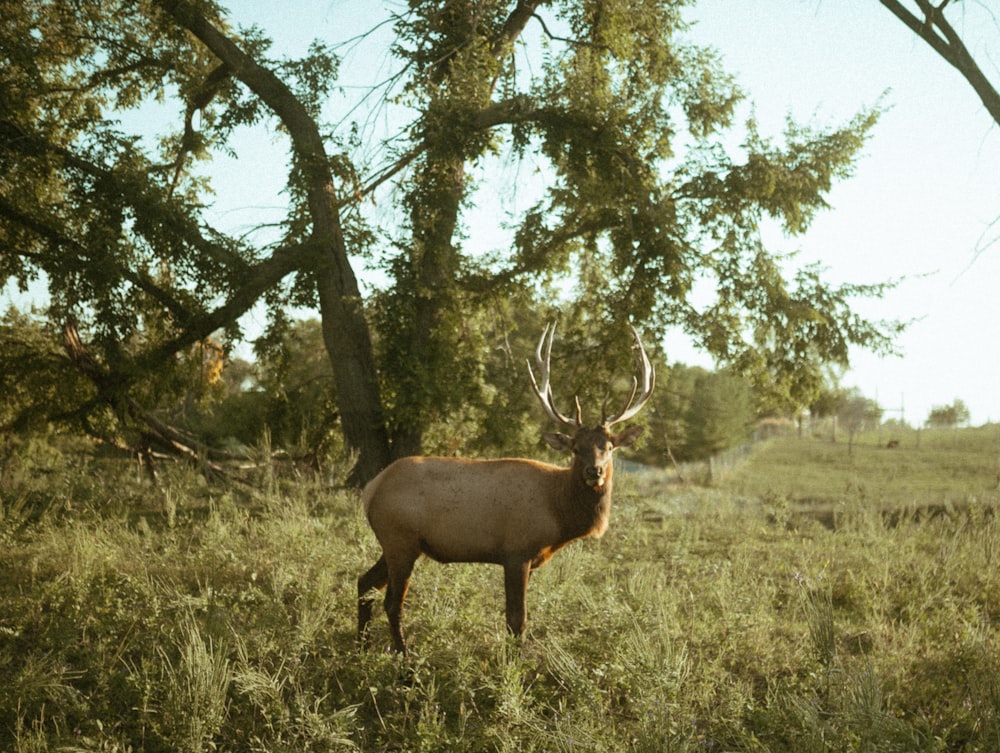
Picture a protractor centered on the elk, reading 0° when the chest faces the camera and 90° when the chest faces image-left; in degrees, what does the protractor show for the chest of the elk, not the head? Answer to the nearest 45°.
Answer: approximately 270°
